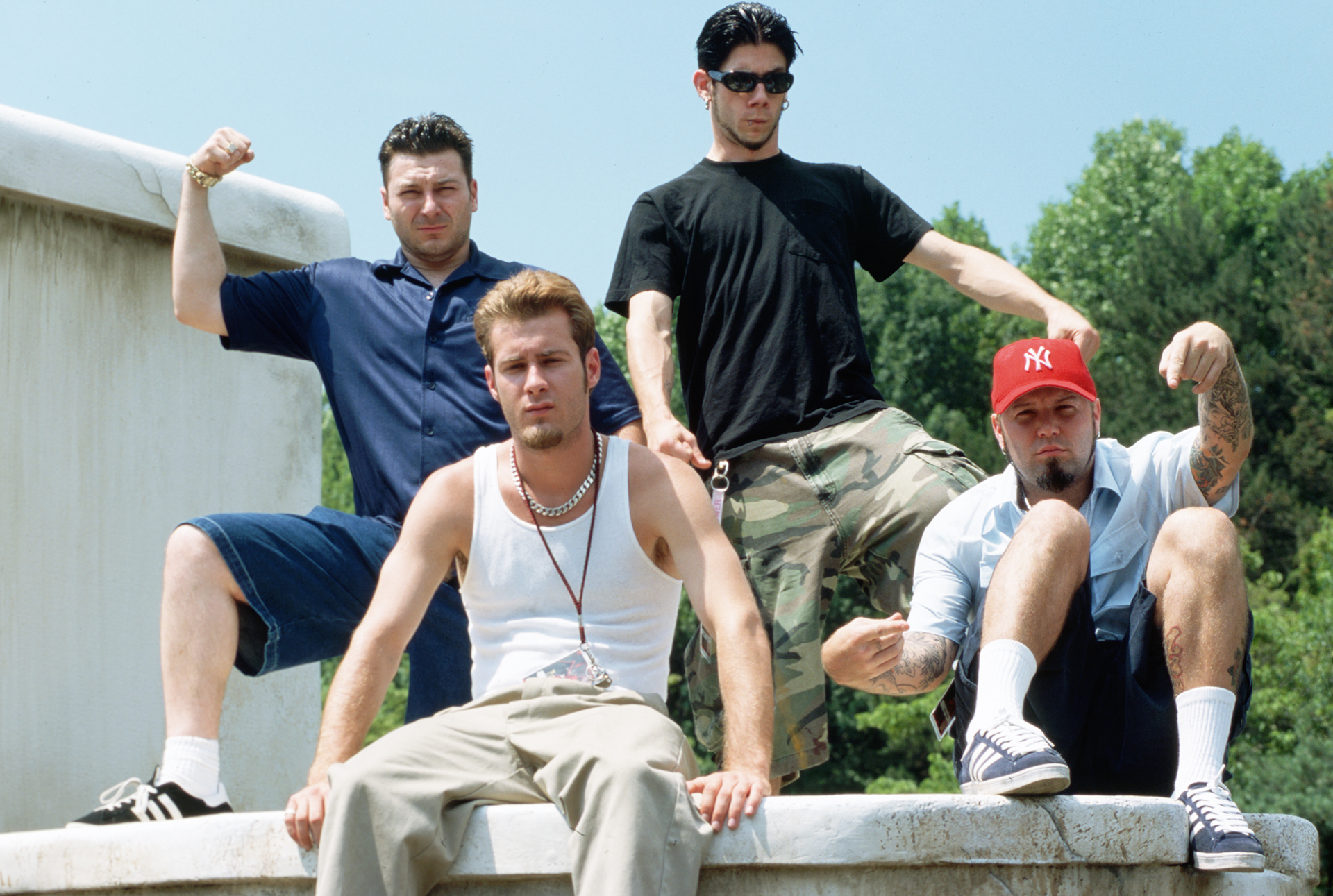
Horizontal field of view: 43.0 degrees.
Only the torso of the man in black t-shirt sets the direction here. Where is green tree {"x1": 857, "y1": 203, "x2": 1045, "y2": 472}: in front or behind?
behind

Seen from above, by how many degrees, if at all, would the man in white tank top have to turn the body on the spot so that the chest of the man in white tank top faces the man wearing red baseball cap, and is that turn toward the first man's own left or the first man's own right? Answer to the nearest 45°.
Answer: approximately 90° to the first man's own left

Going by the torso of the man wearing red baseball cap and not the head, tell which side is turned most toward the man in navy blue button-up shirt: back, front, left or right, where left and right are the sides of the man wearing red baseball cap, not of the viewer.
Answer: right

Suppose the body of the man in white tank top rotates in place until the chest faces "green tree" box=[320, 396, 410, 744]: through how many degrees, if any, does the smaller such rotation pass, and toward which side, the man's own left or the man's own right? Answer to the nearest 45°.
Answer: approximately 180°

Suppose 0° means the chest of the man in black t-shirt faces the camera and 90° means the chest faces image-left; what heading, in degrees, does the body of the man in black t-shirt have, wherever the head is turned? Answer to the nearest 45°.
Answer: approximately 0°

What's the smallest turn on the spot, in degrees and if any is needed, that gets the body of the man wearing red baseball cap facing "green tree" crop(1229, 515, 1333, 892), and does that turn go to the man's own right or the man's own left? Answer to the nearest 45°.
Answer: approximately 180°

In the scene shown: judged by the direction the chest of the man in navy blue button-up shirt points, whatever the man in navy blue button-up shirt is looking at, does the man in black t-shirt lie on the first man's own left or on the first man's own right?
on the first man's own left

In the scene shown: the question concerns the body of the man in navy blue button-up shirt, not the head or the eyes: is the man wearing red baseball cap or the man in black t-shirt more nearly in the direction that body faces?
the man wearing red baseball cap

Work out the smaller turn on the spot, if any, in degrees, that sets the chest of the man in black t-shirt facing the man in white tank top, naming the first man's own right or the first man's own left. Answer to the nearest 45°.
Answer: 0° — they already face them
